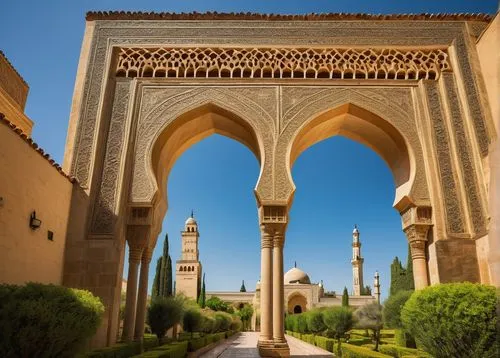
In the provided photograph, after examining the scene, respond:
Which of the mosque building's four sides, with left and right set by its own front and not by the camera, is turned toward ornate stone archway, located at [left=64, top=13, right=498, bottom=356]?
front

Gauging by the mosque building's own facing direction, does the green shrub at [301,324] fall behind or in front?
in front

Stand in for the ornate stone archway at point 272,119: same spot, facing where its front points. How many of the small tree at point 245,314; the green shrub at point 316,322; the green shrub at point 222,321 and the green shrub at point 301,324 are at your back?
4

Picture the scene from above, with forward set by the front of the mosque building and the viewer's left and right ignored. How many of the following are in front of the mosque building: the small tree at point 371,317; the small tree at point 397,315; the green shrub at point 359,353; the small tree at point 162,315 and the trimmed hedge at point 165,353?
5

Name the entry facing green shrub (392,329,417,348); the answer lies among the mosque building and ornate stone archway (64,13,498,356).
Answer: the mosque building

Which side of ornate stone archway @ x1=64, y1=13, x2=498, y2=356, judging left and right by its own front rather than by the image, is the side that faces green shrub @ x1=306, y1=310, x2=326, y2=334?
back

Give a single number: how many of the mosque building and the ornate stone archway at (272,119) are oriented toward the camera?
2

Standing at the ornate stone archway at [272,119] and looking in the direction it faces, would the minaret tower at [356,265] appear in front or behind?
behind

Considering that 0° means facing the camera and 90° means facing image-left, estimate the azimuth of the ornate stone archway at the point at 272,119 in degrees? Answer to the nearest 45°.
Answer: approximately 0°

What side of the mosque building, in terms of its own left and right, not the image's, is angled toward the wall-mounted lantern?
front

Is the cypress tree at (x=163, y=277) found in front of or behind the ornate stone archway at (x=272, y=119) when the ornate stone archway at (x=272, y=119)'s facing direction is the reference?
behind

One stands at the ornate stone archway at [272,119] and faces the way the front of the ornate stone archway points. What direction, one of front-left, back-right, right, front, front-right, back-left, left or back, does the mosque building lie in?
back

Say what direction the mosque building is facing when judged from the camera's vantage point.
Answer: facing the viewer

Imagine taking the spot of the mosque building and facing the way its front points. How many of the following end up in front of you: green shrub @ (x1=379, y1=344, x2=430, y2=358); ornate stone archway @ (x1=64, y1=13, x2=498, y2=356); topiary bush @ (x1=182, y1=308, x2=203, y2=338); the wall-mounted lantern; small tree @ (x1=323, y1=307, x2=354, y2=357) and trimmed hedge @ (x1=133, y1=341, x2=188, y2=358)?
6
